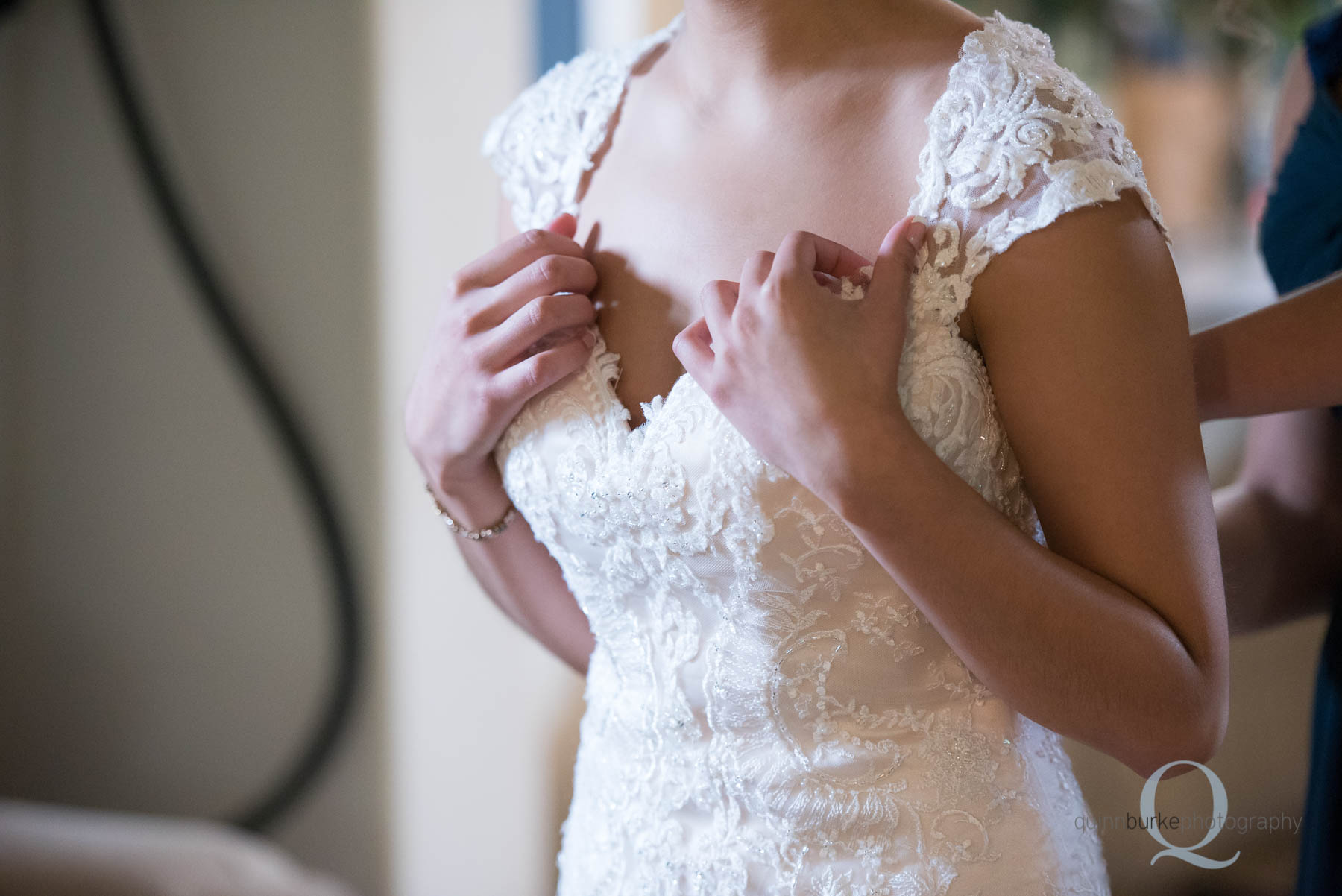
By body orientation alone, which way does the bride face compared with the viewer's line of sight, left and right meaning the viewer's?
facing the viewer and to the left of the viewer

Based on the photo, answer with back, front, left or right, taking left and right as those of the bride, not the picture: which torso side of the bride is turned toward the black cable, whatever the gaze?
right
